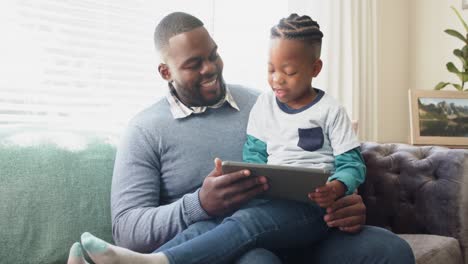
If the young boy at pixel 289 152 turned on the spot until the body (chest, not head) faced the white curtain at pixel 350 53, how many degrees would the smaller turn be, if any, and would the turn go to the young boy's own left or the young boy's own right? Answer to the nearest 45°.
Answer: approximately 135° to the young boy's own right

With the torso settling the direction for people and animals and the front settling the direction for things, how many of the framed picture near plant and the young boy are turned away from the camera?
0

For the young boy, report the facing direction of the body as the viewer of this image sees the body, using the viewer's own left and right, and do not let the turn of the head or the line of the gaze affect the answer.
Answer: facing the viewer and to the left of the viewer

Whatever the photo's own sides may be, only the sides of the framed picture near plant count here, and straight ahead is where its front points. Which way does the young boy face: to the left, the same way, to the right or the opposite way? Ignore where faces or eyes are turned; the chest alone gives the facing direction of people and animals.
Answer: the same way

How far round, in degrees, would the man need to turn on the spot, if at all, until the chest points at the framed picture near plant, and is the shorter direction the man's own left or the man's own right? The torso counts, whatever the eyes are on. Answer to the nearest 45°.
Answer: approximately 90° to the man's own left

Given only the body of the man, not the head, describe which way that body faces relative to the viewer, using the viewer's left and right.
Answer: facing the viewer and to the right of the viewer

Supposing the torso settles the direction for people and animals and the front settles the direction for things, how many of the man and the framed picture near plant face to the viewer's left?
0

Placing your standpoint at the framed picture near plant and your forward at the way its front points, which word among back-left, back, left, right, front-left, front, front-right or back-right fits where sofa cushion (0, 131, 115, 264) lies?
front-right

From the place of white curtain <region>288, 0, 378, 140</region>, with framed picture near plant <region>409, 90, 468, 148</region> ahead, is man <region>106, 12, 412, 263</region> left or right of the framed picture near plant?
right

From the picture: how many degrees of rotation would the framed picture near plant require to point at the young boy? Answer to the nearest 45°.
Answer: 0° — it already faces them

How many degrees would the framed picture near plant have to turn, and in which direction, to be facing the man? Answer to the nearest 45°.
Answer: approximately 45° to its right

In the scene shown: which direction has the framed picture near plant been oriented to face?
toward the camera

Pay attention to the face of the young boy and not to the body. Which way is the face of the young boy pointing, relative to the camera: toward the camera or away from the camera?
toward the camera

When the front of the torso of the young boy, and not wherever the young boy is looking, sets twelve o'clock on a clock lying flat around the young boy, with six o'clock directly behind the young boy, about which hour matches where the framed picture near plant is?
The framed picture near plant is roughly at 6 o'clock from the young boy.

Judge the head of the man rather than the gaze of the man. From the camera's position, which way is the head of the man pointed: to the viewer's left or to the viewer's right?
to the viewer's right
